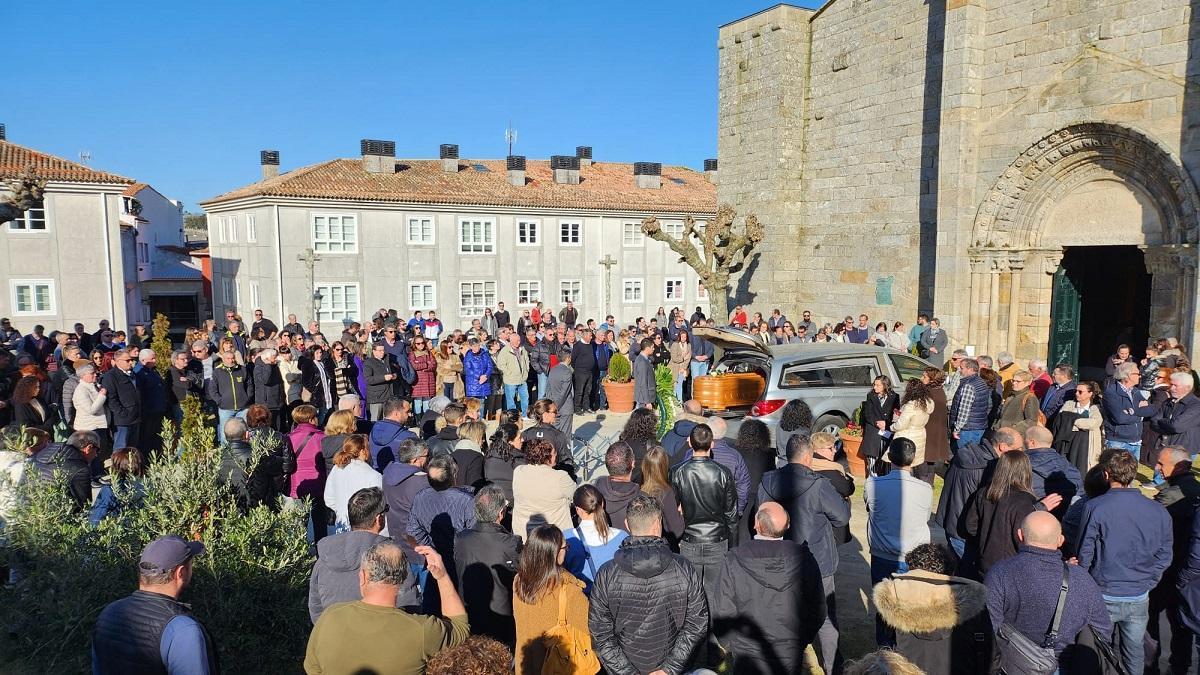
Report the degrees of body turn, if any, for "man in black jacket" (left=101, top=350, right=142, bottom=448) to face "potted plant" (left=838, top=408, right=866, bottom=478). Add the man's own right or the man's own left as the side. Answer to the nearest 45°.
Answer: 0° — they already face it

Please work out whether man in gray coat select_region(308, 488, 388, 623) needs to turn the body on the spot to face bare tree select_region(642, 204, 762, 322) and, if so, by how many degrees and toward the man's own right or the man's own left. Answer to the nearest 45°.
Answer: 0° — they already face it

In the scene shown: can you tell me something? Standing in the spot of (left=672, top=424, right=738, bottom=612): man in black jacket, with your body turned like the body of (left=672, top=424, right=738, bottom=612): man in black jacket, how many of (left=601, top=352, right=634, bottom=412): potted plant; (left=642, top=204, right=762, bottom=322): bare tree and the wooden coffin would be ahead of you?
3

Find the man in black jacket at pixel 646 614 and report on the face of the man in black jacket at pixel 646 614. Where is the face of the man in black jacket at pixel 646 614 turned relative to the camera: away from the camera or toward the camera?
away from the camera

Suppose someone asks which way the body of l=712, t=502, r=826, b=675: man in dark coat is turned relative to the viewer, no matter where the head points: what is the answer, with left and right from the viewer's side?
facing away from the viewer

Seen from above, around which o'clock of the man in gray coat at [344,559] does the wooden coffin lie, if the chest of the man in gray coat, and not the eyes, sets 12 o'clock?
The wooden coffin is roughly at 12 o'clock from the man in gray coat.

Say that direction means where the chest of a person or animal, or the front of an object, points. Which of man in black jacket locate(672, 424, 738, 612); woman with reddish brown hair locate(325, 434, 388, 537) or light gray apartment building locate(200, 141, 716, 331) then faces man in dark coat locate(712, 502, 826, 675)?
the light gray apartment building

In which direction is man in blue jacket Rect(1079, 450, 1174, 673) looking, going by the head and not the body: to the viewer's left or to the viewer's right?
to the viewer's left

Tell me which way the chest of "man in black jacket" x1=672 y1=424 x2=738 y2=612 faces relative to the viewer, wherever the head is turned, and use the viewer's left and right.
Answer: facing away from the viewer

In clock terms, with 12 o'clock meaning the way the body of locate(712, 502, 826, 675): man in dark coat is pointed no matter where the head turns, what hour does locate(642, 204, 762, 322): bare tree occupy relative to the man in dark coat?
The bare tree is roughly at 12 o'clock from the man in dark coat.

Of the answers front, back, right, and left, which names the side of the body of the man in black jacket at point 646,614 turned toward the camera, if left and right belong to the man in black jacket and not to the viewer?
back

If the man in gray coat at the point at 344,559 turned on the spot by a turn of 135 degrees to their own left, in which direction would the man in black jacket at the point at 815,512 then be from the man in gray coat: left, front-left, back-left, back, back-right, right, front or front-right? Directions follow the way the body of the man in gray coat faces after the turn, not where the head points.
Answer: back

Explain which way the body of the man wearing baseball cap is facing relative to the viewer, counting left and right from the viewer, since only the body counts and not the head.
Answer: facing away from the viewer and to the right of the viewer

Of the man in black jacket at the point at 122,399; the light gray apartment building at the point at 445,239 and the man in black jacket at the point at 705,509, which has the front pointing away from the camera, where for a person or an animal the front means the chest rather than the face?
the man in black jacket at the point at 705,509

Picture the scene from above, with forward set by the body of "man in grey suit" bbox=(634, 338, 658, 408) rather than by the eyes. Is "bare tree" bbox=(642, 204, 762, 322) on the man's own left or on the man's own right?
on the man's own left

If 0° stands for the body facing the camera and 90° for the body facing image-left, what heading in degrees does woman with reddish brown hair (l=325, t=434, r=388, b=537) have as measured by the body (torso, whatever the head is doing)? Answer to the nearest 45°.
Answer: approximately 225°

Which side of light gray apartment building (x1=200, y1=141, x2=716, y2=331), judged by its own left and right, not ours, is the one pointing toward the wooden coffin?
front

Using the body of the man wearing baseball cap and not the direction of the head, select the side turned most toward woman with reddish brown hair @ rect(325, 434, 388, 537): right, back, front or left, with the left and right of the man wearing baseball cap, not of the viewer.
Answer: front
